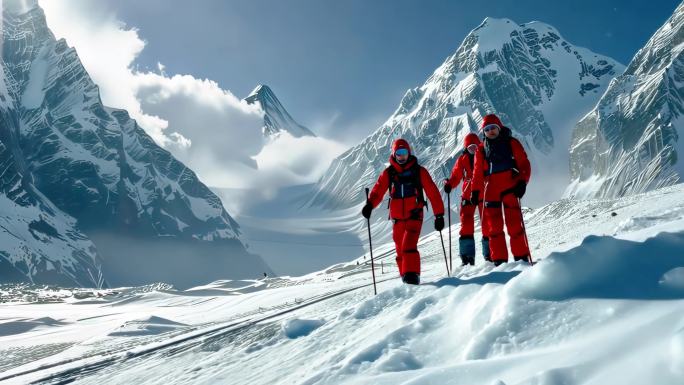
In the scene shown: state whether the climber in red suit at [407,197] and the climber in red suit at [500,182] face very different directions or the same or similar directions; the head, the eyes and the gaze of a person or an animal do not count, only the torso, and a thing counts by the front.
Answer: same or similar directions

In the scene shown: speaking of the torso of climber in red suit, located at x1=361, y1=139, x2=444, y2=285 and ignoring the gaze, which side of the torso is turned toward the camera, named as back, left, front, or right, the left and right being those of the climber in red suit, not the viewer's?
front

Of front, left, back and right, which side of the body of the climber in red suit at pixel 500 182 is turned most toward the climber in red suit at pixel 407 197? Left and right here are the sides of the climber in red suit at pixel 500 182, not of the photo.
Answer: right

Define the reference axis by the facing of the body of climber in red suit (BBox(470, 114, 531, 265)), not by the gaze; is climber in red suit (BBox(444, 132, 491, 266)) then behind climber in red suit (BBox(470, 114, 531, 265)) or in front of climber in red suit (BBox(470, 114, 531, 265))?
behind

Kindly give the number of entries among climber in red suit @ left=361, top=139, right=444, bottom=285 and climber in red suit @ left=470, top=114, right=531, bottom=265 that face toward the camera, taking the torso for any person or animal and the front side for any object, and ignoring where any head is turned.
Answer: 2

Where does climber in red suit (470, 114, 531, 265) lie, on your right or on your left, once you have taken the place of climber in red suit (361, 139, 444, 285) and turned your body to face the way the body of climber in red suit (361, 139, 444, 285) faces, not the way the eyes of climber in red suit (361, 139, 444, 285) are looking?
on your left

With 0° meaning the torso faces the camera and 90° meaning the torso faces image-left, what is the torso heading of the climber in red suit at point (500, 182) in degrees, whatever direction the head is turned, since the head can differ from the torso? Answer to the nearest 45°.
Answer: approximately 0°

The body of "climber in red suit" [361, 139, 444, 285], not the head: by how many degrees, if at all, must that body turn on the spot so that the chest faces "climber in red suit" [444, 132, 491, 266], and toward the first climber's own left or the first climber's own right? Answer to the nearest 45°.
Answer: approximately 135° to the first climber's own left
